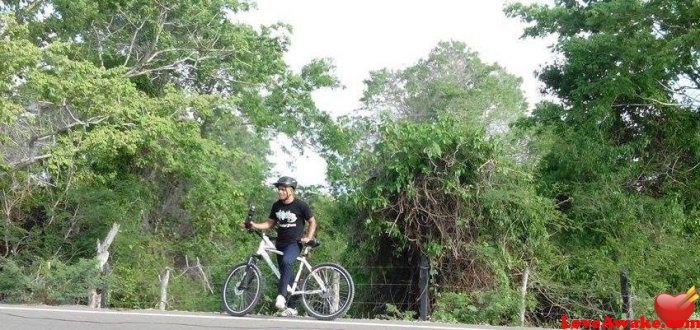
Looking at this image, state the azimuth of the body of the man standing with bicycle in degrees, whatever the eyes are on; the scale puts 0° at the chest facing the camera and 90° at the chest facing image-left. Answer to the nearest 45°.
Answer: approximately 45°

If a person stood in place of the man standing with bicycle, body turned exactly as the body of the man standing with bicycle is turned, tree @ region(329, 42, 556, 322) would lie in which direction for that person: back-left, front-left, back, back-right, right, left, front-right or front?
back

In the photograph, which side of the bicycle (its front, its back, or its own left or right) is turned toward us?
left

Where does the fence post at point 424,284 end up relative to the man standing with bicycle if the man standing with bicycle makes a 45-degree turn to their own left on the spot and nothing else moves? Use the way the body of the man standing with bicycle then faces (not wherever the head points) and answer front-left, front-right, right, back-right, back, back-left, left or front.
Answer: back-left
